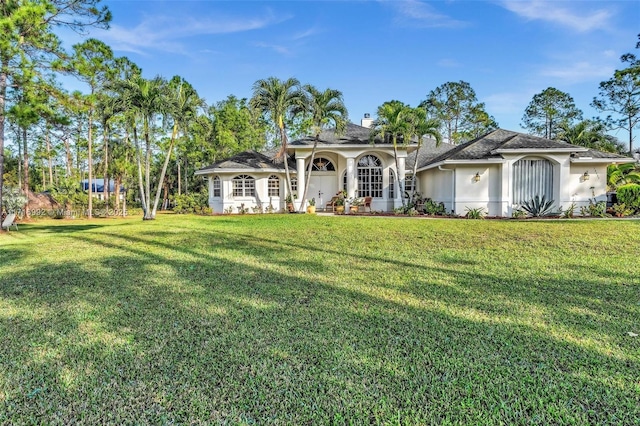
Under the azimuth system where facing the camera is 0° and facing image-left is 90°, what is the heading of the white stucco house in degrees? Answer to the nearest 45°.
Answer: approximately 0°

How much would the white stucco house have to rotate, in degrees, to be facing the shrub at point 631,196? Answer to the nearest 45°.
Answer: approximately 90° to its left

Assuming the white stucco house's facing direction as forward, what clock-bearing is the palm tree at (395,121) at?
The palm tree is roughly at 1 o'clock from the white stucco house.

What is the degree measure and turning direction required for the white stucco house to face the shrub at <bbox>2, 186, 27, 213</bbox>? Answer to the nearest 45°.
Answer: approximately 90° to its right

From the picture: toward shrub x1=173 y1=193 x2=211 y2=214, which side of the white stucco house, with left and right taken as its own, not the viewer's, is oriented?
right

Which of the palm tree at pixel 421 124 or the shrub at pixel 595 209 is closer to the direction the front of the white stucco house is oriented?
the palm tree

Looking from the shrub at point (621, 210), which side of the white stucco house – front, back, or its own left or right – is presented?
left

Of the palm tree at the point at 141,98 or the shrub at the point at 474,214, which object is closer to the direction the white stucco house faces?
the shrub

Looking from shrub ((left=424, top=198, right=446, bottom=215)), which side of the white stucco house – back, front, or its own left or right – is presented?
front

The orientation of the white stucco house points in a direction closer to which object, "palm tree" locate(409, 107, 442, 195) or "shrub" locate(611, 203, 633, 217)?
the palm tree

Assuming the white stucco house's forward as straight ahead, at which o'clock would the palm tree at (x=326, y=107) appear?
The palm tree is roughly at 2 o'clock from the white stucco house.

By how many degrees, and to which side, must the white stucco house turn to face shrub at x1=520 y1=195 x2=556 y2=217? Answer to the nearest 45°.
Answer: approximately 45° to its left

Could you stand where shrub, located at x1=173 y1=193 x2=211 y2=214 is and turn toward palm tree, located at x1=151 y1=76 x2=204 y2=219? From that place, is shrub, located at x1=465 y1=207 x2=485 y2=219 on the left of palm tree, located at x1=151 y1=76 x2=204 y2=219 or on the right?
left

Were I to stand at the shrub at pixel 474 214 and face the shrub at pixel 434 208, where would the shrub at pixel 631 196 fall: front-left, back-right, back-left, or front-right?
back-right

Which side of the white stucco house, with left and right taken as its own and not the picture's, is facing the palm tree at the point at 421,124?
front
